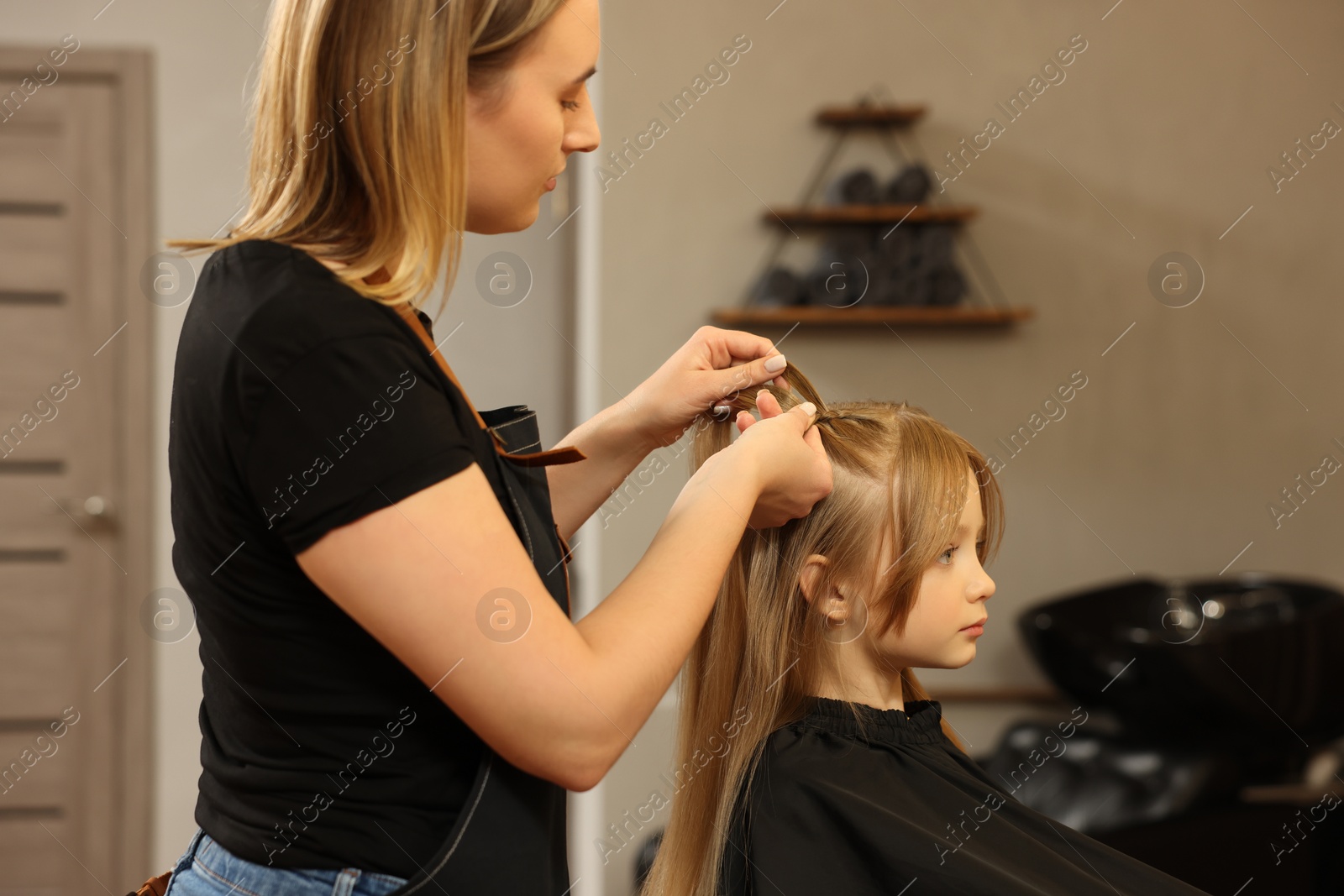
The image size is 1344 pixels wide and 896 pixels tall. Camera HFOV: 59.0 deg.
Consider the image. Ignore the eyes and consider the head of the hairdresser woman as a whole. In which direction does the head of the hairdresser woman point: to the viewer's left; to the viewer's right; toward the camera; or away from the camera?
to the viewer's right

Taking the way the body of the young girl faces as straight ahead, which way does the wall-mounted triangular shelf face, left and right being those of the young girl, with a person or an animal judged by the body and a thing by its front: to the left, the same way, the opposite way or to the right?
to the right

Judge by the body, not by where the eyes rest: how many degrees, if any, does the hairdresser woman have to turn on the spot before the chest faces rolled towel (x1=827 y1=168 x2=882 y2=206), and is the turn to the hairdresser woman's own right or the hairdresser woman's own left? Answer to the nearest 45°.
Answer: approximately 45° to the hairdresser woman's own left

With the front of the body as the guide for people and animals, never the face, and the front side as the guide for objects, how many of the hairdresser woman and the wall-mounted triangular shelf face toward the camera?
1

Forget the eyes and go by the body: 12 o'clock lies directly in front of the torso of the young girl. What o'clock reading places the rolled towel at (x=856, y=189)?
The rolled towel is roughly at 9 o'clock from the young girl.

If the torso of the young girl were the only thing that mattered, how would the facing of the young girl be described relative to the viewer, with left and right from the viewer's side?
facing to the right of the viewer

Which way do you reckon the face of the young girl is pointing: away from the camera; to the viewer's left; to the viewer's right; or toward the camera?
to the viewer's right

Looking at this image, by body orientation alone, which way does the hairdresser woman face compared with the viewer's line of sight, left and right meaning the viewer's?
facing to the right of the viewer
